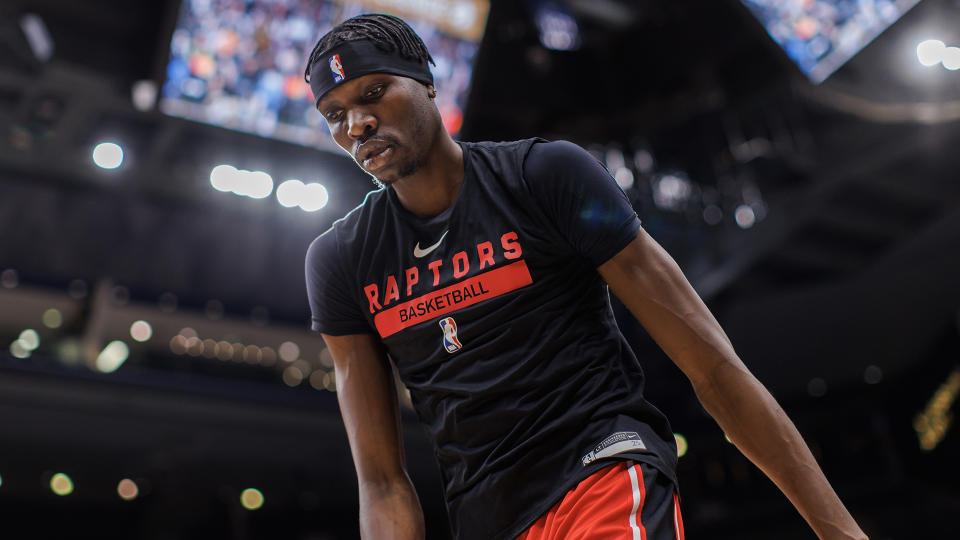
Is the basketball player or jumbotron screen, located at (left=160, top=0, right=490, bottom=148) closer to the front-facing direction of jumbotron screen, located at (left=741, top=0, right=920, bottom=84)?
the basketball player

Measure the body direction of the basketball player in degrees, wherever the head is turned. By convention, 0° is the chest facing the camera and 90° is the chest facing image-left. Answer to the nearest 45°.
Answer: approximately 45°

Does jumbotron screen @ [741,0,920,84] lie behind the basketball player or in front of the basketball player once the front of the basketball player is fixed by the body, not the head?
behind

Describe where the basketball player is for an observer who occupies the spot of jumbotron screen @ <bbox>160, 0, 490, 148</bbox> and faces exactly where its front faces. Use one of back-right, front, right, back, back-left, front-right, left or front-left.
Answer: front

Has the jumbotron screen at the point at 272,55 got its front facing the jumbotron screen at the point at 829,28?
no

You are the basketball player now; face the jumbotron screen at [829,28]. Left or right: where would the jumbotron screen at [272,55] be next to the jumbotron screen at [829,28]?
left

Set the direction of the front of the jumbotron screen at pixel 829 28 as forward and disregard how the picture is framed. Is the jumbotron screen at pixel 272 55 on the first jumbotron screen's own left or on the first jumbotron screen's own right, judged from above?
on the first jumbotron screen's own right

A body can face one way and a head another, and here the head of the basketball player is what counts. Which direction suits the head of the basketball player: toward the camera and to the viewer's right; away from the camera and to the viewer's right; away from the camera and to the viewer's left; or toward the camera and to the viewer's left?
toward the camera and to the viewer's left

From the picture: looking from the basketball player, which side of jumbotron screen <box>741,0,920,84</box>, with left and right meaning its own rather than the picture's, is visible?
front

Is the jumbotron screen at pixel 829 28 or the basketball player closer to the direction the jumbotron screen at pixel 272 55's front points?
the basketball player

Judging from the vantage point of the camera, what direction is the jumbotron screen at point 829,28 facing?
facing the viewer

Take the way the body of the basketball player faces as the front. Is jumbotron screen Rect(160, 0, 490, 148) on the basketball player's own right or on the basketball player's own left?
on the basketball player's own right

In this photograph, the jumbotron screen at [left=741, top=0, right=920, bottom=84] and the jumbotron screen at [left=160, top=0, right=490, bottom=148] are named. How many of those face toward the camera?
2
